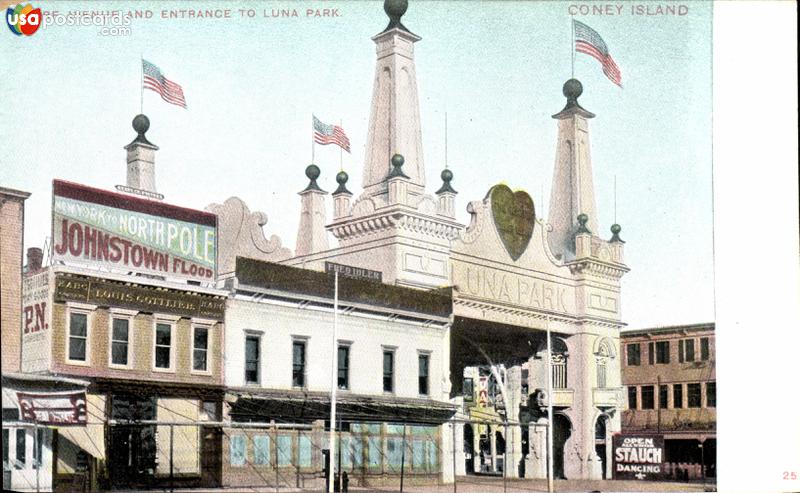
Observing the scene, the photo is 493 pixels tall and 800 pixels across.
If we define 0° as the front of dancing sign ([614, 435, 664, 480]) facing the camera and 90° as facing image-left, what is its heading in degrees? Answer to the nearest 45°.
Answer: approximately 0°

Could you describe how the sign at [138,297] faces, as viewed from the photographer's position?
facing the viewer and to the right of the viewer

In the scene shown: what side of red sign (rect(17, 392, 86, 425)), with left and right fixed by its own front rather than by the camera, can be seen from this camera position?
front

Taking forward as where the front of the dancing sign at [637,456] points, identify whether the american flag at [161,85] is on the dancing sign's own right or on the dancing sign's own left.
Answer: on the dancing sign's own right

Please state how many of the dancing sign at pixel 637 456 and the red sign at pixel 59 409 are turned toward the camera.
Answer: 2

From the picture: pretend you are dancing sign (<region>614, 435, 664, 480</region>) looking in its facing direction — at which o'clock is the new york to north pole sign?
The new york to north pole sign is roughly at 2 o'clock from the dancing sign.
